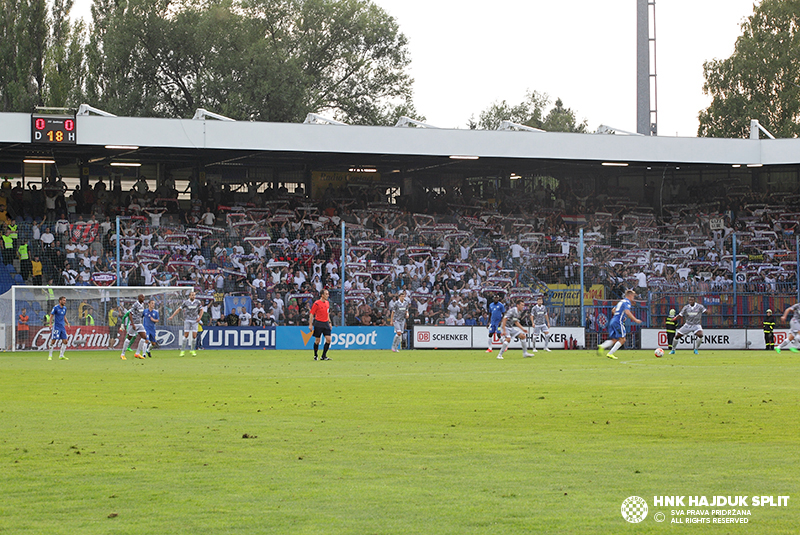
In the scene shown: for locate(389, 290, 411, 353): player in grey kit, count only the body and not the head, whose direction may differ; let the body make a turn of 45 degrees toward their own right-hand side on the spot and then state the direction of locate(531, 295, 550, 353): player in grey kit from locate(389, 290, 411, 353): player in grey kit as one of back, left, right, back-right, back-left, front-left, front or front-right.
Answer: back-left

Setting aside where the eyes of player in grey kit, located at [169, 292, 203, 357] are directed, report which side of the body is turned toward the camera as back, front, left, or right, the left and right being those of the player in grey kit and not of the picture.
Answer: front

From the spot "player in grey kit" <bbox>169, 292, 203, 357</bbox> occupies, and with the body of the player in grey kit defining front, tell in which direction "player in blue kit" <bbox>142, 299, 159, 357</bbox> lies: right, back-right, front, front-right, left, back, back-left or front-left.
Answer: back-right

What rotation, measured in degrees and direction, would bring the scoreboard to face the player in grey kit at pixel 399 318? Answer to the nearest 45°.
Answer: approximately 45° to its left

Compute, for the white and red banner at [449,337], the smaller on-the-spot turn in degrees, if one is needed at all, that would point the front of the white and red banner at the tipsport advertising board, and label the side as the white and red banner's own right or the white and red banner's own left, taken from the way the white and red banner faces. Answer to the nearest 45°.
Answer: approximately 90° to the white and red banner's own right

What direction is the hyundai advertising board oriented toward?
toward the camera

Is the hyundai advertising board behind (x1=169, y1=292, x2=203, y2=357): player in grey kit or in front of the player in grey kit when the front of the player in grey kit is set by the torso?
behind

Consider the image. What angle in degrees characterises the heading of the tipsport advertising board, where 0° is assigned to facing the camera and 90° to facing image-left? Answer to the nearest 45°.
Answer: approximately 0°

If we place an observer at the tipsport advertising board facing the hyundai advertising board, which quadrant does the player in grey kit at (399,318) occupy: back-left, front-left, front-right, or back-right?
back-left

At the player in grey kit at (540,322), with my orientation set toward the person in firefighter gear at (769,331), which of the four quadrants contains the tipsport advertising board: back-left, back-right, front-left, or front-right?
back-left

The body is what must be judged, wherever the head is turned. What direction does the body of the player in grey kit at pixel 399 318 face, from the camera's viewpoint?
toward the camera

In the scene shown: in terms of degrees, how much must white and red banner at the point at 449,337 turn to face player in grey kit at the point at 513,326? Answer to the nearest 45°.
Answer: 0° — it already faces them
